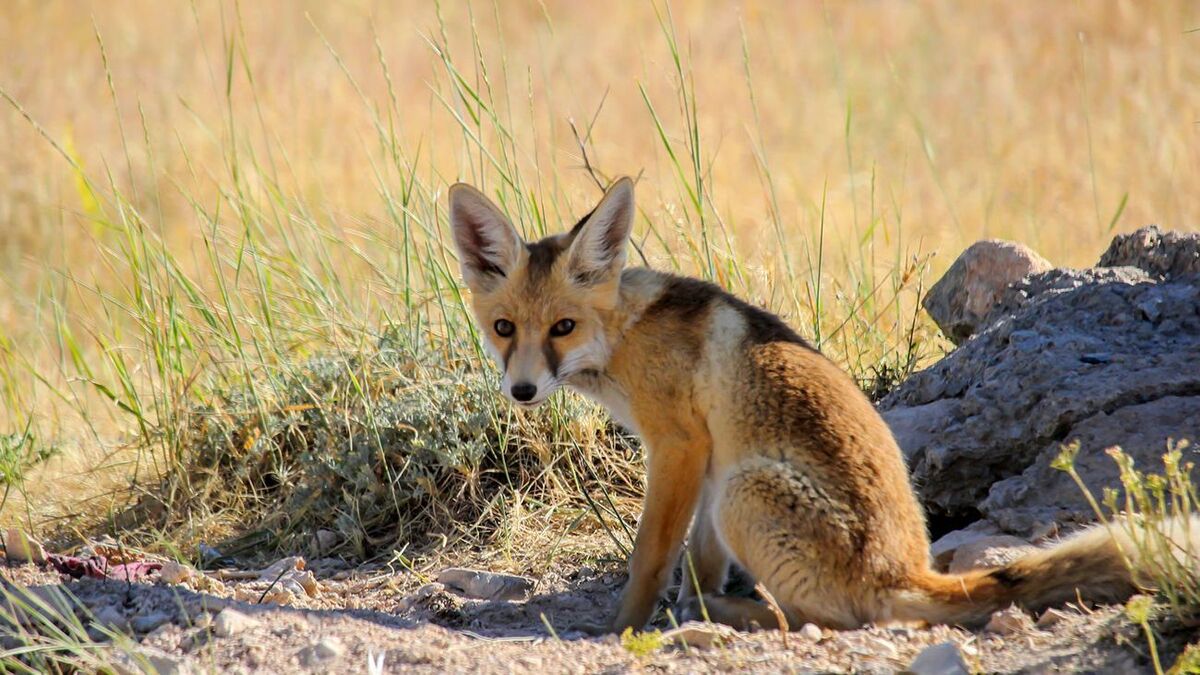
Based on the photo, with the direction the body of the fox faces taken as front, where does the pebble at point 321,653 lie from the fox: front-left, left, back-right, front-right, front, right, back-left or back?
front-left

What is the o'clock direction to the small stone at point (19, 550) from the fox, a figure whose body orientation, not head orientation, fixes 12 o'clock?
The small stone is roughly at 12 o'clock from the fox.

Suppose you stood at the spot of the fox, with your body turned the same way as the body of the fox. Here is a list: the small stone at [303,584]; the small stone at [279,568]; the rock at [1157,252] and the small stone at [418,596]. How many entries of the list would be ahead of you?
3

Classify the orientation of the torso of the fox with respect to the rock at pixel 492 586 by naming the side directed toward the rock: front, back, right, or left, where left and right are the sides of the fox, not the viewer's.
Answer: front

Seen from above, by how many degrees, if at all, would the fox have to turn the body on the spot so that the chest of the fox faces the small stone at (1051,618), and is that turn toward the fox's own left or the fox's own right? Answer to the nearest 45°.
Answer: approximately 135° to the fox's own left

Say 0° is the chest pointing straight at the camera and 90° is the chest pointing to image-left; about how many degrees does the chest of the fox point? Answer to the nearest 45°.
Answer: approximately 90°

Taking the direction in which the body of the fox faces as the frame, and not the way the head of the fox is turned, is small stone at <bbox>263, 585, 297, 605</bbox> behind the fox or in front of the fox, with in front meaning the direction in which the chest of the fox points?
in front

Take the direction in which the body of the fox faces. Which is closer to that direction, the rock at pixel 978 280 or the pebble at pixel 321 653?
the pebble

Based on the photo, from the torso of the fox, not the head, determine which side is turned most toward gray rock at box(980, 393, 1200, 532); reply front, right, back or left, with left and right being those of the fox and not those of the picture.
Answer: back

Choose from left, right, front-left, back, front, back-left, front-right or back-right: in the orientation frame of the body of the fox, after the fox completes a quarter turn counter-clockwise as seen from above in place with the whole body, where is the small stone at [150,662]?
front-right

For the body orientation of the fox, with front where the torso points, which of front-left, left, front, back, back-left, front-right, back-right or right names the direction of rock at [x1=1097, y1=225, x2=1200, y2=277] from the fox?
back-right

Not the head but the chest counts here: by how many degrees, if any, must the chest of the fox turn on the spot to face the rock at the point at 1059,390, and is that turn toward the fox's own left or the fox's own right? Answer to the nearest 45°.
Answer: approximately 135° to the fox's own right

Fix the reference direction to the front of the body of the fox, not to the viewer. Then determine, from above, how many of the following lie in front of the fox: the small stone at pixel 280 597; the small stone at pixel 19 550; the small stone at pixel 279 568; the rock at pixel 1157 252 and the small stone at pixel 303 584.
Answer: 4

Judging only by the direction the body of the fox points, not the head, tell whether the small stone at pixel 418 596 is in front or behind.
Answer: in front
